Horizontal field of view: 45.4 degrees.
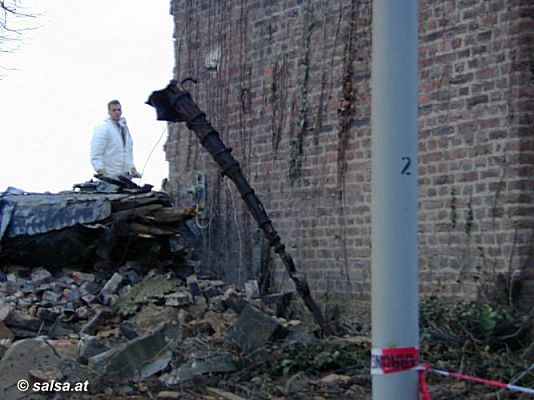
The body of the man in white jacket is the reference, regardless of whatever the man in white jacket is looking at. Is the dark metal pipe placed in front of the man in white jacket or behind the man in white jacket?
in front

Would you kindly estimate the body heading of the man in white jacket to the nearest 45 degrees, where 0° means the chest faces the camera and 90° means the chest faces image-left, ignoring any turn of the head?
approximately 315°
